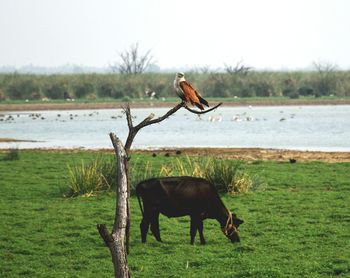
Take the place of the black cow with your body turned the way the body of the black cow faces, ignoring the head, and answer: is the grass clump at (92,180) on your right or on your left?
on your left

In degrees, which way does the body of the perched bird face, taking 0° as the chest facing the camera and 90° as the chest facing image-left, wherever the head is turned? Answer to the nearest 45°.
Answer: approximately 90°

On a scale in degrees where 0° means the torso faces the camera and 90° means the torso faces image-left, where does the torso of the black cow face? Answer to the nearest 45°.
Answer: approximately 270°
